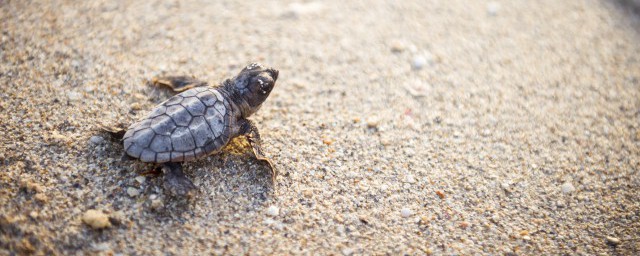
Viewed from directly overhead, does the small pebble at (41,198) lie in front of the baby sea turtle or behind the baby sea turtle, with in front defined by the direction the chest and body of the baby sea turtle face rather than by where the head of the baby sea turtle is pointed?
behind

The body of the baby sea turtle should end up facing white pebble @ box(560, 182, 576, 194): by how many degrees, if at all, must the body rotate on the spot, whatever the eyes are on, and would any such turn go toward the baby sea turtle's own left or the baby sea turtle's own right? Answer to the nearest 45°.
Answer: approximately 45° to the baby sea turtle's own right

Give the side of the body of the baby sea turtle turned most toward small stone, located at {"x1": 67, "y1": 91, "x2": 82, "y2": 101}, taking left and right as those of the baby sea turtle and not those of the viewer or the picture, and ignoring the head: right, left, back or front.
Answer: left

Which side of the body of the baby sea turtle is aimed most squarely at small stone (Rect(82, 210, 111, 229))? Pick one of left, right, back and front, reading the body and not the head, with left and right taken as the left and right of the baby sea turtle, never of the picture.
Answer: back

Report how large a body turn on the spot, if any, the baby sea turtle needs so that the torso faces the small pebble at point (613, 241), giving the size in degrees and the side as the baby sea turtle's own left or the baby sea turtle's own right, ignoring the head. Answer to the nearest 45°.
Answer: approximately 90° to the baby sea turtle's own right

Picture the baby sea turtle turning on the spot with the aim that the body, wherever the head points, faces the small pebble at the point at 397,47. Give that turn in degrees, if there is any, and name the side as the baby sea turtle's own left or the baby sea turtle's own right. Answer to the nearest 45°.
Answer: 0° — it already faces it

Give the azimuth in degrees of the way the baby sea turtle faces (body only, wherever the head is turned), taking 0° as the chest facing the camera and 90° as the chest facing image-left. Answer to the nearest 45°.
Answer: approximately 225°

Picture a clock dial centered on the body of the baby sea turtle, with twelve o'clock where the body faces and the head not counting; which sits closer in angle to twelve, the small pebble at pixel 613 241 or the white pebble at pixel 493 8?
the white pebble

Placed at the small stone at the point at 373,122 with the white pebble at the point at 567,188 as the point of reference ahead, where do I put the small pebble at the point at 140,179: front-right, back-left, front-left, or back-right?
back-right
